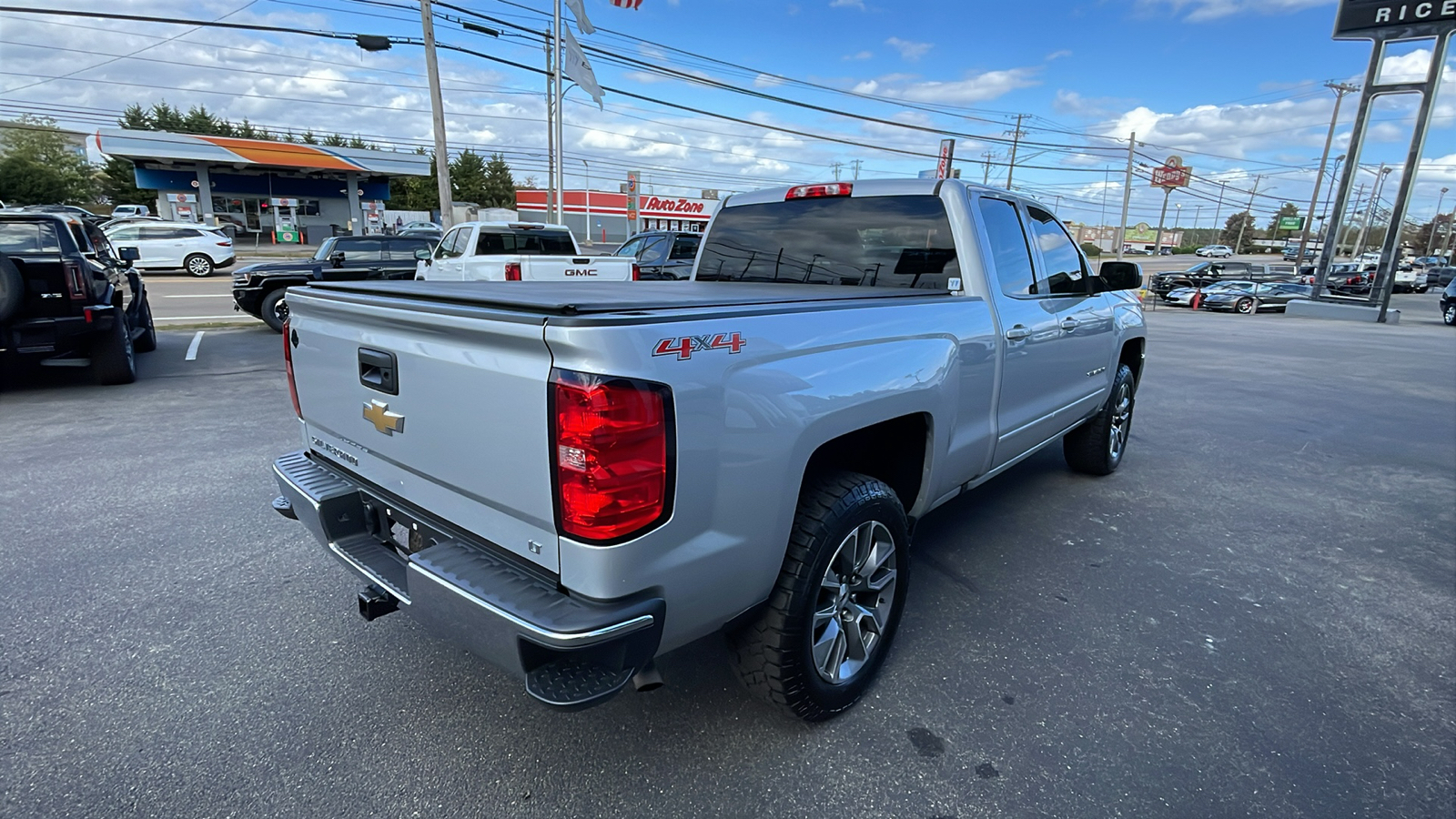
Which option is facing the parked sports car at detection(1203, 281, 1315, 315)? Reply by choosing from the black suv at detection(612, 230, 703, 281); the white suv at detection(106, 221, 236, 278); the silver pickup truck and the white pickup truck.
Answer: the silver pickup truck

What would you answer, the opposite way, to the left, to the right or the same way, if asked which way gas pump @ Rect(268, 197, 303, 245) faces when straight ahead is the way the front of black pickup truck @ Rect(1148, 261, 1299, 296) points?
to the left

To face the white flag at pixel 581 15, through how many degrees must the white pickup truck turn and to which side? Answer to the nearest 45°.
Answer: approximately 45° to its right

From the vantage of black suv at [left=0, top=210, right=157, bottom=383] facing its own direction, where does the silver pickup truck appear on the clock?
The silver pickup truck is roughly at 4 o'clock from the black suv.

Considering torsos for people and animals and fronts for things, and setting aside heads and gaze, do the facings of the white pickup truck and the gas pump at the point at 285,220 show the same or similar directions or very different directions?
very different directions

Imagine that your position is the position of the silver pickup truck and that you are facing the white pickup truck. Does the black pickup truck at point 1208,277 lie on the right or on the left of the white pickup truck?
right

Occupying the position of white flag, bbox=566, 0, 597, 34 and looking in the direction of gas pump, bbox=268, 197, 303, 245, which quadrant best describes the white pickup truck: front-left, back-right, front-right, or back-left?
back-left

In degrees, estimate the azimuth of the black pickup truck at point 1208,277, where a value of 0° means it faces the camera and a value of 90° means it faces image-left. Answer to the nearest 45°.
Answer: approximately 45°

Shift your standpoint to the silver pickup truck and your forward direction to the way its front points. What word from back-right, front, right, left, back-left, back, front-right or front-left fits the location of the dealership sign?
front

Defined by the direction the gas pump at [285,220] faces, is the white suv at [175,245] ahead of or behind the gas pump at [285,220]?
ahead

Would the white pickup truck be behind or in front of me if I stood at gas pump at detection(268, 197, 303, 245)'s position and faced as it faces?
in front

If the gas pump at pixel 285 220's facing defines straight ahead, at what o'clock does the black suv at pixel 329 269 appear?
The black suv is roughly at 12 o'clock from the gas pump.

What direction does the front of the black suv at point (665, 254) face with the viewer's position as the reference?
facing to the left of the viewer

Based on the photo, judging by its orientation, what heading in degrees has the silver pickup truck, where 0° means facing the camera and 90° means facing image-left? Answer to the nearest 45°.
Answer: approximately 225°

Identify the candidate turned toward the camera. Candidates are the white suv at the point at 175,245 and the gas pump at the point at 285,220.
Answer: the gas pump

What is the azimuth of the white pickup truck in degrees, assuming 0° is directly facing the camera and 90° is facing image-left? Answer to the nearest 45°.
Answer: approximately 135°
